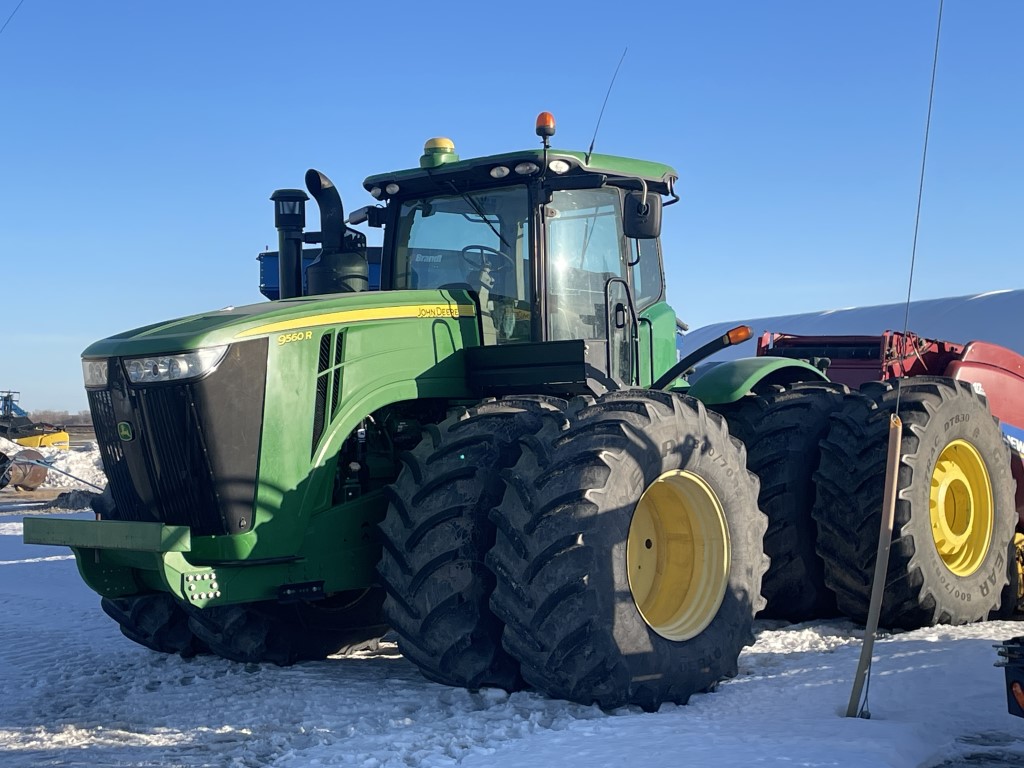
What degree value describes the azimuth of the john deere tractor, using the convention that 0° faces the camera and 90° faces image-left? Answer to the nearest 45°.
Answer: approximately 45°
